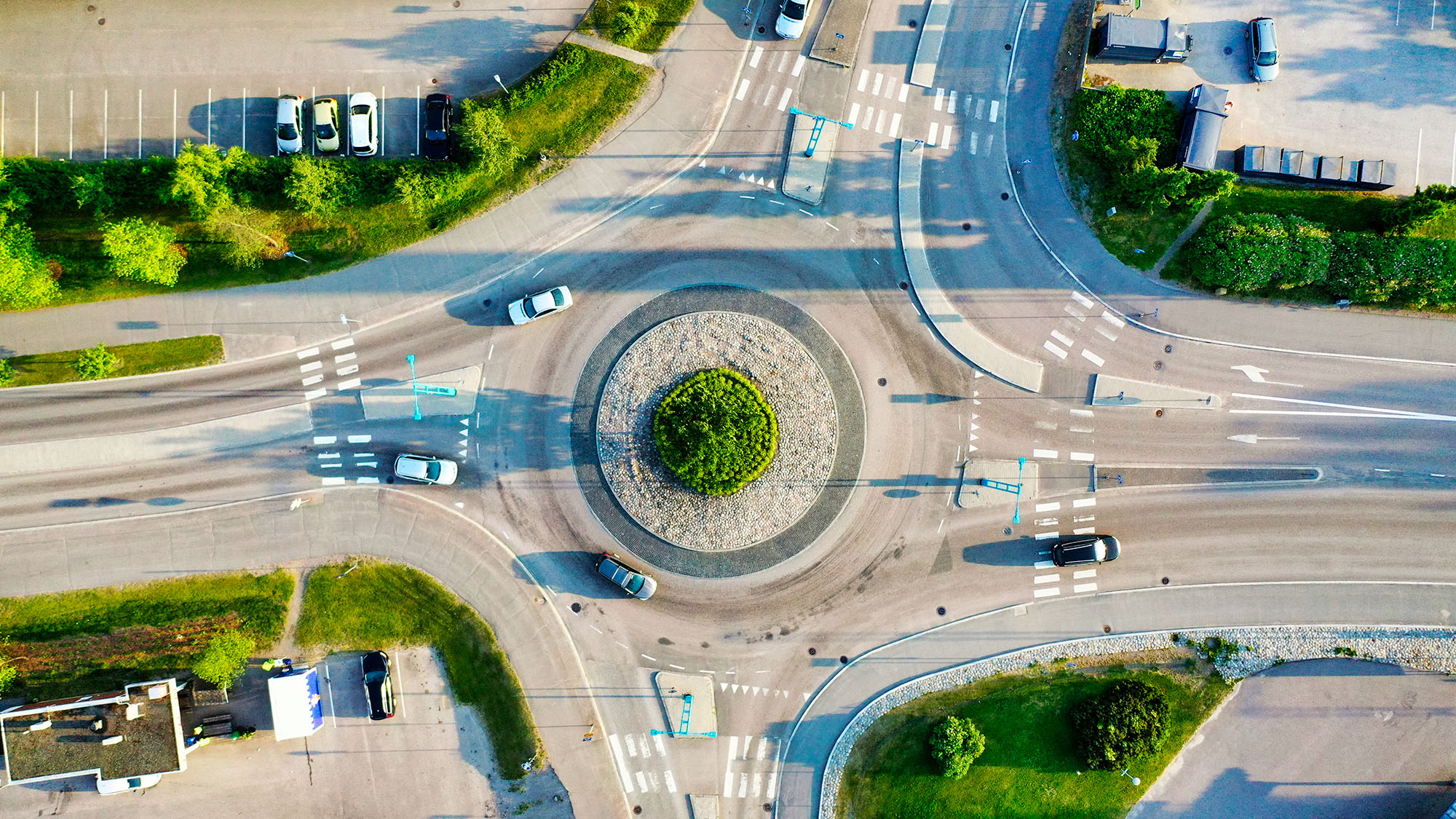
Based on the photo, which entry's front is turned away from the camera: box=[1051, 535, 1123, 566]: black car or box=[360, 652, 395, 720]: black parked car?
the black parked car

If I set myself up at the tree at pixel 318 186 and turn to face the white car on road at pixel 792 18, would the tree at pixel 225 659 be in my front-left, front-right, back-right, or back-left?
back-right

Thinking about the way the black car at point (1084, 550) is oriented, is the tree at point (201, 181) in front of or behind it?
behind

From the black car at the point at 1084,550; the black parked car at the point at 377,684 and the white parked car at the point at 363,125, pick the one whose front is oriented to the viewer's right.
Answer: the black car

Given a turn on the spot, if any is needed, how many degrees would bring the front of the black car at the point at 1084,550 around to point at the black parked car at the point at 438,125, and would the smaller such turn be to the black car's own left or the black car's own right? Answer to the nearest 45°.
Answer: approximately 180°

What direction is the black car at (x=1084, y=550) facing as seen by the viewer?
to the viewer's right

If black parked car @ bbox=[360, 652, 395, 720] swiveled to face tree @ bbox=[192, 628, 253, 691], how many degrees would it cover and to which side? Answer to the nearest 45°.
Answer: approximately 90° to its left

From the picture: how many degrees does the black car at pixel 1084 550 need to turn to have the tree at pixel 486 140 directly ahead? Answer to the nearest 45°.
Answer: approximately 180°

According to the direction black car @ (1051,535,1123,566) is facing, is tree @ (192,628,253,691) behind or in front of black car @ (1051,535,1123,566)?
behind
